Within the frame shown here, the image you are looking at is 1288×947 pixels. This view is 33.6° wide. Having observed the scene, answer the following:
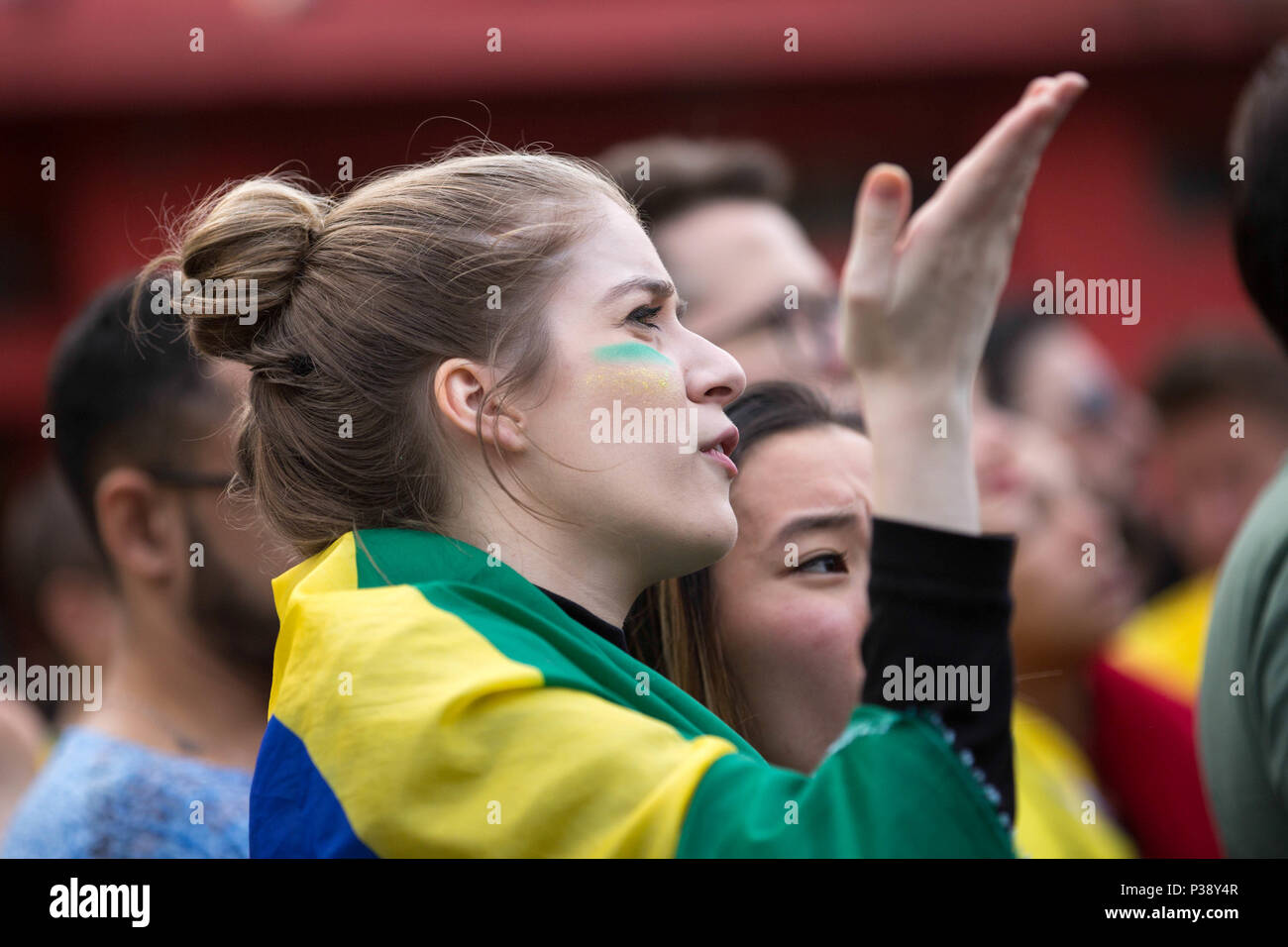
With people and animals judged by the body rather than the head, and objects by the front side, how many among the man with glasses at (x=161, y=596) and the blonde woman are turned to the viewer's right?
2

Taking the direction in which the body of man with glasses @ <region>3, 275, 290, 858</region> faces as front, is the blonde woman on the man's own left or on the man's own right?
on the man's own right

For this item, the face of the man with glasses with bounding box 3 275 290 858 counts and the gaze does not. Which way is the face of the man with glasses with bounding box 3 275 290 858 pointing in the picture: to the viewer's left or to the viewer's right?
to the viewer's right

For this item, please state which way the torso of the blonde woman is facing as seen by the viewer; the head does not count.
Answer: to the viewer's right

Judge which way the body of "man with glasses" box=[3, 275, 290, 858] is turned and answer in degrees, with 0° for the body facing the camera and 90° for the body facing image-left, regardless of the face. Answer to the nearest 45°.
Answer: approximately 270°

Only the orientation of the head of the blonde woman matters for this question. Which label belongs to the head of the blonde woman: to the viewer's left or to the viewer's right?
to the viewer's right

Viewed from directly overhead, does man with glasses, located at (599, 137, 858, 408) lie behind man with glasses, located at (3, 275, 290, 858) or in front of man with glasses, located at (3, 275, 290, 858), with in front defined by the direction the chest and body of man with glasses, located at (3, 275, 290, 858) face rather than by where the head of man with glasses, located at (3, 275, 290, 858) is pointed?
in front

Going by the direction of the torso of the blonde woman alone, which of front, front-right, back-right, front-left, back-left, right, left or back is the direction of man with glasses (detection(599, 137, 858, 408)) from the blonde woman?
left

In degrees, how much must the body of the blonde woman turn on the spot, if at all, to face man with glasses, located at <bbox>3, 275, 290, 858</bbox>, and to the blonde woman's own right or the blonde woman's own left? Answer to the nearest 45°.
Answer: approximately 135° to the blonde woman's own left
